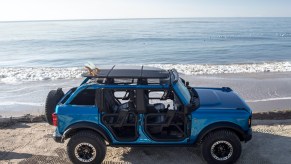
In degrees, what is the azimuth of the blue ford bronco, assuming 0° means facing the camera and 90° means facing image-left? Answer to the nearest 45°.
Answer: approximately 270°
